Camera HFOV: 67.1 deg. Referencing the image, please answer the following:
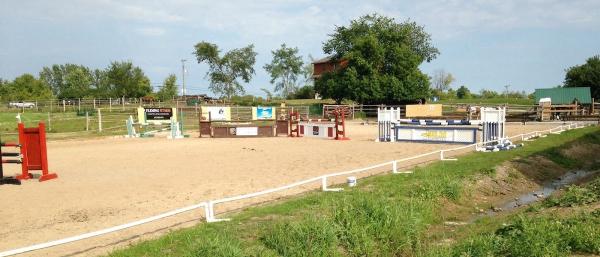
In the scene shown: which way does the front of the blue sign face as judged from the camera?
facing the viewer

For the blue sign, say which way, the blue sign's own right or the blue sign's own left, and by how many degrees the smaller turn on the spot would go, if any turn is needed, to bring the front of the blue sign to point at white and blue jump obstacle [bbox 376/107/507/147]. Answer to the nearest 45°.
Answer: approximately 45° to the blue sign's own left
